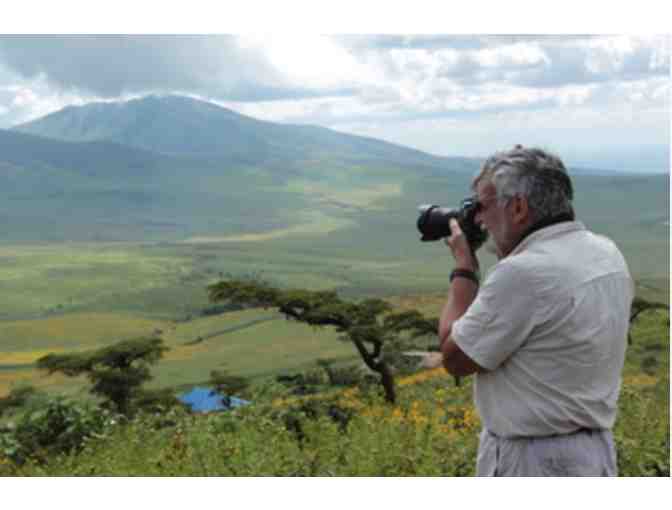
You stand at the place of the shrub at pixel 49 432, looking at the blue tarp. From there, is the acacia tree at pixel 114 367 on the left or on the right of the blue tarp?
left

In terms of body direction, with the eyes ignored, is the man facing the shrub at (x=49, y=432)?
yes

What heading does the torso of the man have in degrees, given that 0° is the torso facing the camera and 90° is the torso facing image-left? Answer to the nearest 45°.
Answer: approximately 135°

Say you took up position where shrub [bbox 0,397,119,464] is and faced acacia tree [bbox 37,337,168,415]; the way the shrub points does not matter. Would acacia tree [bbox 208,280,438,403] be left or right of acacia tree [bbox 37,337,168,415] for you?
right
